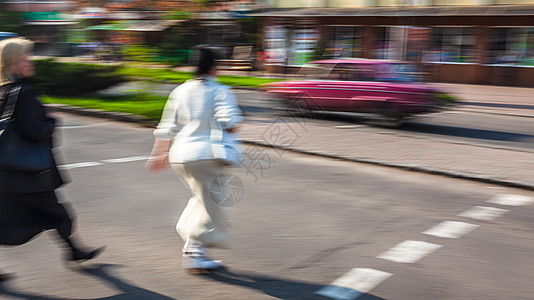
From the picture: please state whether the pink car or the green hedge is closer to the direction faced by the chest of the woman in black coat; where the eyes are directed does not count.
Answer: the pink car

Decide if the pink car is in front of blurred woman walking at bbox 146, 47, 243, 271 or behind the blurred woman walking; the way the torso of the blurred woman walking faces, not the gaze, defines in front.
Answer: in front

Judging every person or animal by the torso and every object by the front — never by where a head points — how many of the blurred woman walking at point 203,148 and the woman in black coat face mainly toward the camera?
0

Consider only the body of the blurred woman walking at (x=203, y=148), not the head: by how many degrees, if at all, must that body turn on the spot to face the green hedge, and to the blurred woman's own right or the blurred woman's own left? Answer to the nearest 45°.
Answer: approximately 45° to the blurred woman's own left

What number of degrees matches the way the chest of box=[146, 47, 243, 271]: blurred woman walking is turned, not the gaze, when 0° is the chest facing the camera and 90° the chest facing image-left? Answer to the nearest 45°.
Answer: approximately 225°

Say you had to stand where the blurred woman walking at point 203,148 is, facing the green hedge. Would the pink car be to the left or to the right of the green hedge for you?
right

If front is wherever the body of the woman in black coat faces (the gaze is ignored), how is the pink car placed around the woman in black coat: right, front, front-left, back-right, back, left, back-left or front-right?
front-left

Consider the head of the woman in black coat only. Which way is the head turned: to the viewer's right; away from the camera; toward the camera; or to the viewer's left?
to the viewer's right

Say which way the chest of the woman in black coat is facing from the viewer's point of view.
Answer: to the viewer's right

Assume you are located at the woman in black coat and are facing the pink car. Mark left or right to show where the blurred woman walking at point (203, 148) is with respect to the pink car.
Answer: right

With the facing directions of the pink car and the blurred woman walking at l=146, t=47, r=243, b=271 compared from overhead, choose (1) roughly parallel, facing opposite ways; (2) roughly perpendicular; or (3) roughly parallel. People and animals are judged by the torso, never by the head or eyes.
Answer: roughly perpendicular
